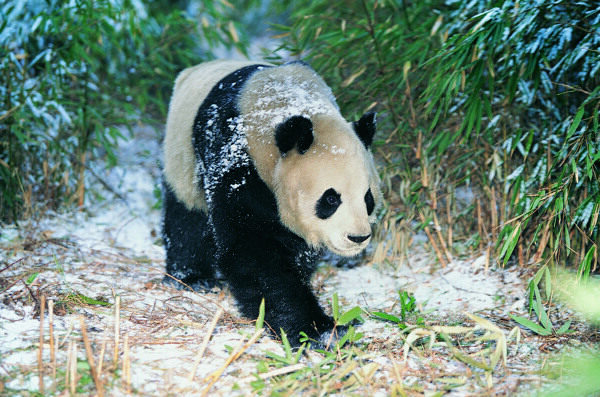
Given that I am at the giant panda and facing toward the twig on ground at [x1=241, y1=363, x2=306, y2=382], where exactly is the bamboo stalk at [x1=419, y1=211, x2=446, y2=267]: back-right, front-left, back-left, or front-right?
back-left

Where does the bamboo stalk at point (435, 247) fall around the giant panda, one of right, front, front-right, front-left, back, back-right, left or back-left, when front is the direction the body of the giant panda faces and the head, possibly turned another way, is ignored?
left

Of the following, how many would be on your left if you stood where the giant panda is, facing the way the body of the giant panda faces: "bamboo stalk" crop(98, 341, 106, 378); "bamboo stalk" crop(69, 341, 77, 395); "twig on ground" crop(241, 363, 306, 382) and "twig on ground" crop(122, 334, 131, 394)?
0

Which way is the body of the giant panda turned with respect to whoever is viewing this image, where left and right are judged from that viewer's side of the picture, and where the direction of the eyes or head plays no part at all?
facing the viewer and to the right of the viewer

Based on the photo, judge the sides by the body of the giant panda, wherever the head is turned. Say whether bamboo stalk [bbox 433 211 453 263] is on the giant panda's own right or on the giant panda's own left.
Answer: on the giant panda's own left

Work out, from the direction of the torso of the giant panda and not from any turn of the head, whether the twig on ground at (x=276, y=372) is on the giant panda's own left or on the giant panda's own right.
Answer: on the giant panda's own right

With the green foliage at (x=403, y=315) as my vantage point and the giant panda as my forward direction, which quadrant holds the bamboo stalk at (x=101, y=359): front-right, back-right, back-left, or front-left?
front-left

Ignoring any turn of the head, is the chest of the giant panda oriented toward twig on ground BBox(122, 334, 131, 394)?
no

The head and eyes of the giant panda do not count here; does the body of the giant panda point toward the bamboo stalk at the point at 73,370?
no

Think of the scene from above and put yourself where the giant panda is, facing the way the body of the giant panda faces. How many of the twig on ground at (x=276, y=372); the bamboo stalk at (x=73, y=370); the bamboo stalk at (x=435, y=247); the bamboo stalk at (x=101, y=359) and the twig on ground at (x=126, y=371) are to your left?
1
